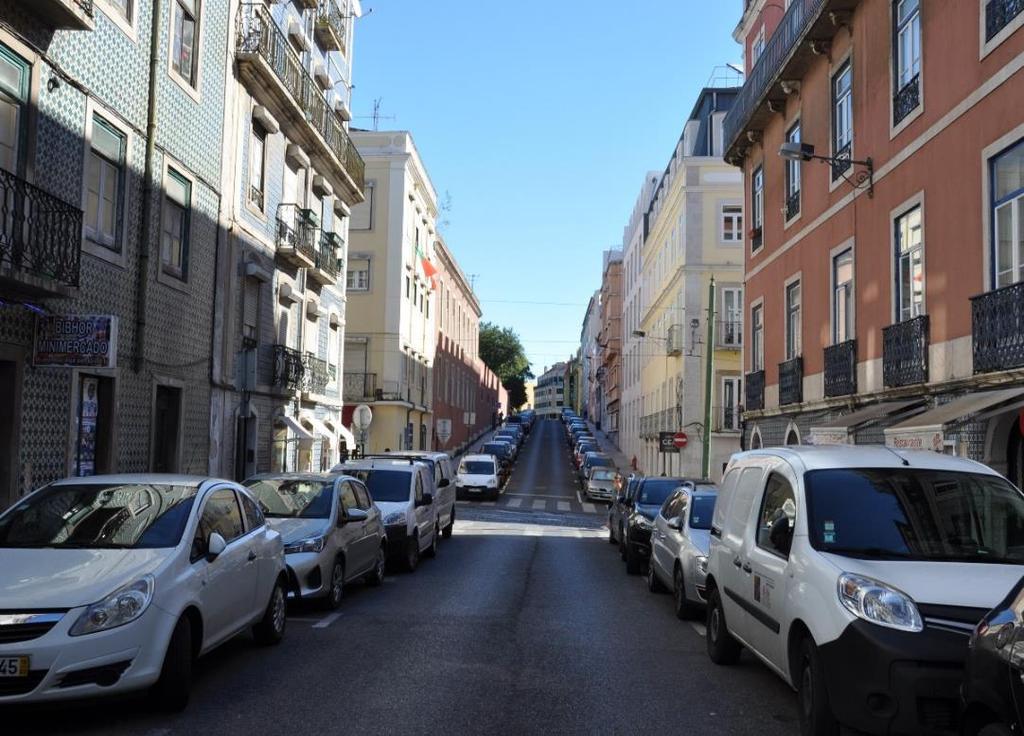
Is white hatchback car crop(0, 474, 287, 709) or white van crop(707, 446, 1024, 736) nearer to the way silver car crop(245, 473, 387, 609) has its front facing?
the white hatchback car

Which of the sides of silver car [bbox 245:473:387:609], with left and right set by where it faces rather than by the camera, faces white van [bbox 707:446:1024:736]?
left

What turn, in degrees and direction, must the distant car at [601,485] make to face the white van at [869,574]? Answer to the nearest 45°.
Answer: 0° — it already faces it

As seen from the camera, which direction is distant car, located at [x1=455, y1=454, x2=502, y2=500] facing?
toward the camera

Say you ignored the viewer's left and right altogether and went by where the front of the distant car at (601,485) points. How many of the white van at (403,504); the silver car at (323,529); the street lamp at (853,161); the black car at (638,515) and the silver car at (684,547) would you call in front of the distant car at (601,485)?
5

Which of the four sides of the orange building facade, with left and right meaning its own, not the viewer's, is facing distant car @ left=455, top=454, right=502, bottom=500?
right

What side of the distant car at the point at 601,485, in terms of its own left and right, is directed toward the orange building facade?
front

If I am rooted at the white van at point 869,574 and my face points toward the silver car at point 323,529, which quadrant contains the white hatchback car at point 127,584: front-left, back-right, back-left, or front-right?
front-left

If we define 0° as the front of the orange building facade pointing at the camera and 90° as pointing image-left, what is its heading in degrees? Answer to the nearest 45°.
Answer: approximately 45°

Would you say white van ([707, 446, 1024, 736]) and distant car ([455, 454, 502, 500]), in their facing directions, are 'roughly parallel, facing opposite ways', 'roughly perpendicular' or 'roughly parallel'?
roughly parallel

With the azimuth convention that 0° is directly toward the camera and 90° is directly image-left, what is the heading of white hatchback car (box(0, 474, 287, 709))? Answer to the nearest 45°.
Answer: approximately 45°

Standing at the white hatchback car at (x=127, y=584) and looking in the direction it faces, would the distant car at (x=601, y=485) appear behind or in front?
behind

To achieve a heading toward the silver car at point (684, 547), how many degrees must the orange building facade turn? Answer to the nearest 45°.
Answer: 0° — it already faces it

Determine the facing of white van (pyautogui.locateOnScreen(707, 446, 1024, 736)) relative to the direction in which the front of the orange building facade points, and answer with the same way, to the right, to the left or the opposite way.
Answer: to the left
